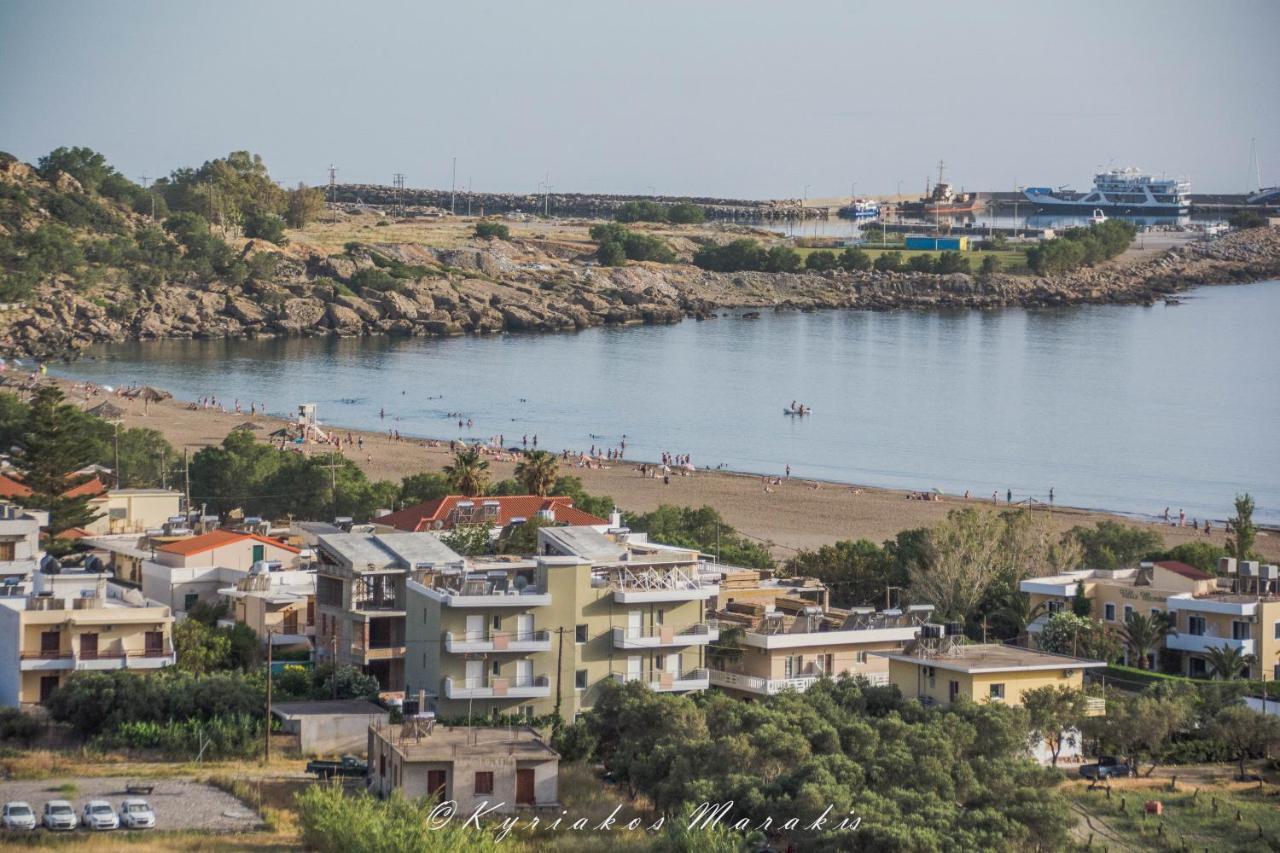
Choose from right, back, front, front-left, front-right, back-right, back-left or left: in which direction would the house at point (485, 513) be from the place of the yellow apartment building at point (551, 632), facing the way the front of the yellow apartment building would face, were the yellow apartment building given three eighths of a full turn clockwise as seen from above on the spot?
front-right

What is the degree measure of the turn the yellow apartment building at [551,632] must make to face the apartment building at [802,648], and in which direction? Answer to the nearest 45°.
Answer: approximately 90° to its left

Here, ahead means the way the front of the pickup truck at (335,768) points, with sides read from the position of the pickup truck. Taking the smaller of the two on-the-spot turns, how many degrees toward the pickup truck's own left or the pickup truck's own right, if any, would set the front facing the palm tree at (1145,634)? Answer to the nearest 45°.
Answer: approximately 45° to the pickup truck's own left

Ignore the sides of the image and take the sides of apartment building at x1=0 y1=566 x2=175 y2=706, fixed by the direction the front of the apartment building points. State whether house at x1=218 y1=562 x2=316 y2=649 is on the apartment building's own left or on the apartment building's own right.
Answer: on the apartment building's own left

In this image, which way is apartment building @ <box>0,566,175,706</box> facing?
toward the camera

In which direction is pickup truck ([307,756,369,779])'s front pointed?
to the viewer's right

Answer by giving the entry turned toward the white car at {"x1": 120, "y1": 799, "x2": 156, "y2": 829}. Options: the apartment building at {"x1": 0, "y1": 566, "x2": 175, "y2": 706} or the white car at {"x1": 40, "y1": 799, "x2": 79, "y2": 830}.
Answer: the apartment building

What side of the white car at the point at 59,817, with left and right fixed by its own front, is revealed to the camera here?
front

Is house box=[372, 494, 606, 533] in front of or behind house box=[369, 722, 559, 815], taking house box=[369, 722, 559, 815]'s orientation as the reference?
behind

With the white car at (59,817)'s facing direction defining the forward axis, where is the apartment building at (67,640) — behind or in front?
behind

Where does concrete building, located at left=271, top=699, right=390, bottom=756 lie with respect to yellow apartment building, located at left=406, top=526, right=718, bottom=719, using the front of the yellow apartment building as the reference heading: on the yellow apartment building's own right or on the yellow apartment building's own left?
on the yellow apartment building's own right

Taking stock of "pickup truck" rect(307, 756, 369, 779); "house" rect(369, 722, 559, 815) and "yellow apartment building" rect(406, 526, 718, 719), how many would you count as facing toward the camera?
2

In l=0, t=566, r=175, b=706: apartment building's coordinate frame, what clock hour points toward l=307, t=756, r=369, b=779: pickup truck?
The pickup truck is roughly at 11 o'clock from the apartment building.

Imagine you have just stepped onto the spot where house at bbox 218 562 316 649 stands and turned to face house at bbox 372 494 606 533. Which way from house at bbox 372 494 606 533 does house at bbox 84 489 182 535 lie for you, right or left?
left

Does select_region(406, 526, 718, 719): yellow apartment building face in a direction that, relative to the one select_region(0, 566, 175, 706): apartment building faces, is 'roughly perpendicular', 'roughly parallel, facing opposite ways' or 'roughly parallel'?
roughly parallel

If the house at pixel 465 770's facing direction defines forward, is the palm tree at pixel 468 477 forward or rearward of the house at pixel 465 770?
rearward

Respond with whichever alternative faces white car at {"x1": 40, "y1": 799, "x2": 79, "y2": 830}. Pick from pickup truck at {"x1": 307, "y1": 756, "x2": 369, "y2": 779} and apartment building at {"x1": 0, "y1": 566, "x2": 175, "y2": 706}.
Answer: the apartment building
